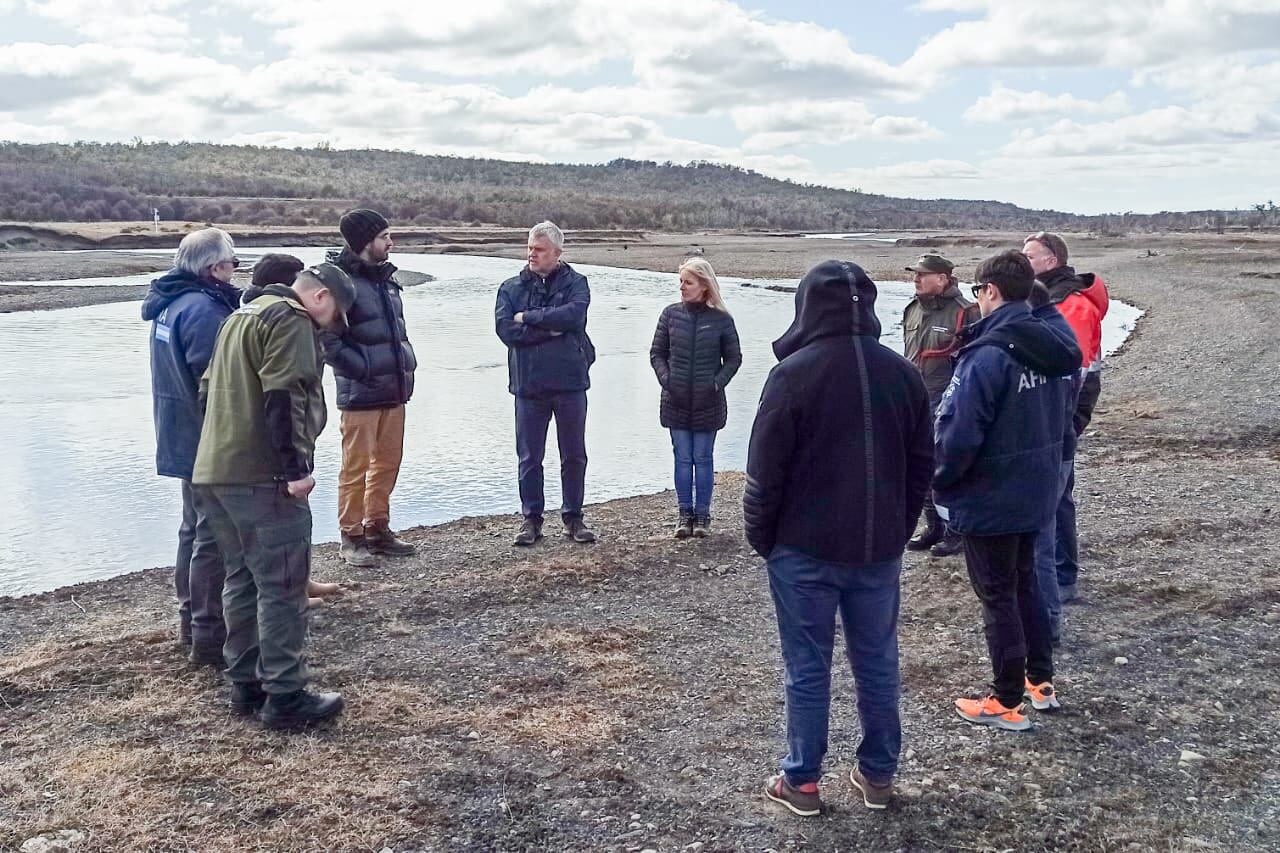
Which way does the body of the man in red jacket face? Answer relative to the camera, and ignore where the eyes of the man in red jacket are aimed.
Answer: to the viewer's left

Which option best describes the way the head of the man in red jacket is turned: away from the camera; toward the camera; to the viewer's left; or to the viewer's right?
to the viewer's left

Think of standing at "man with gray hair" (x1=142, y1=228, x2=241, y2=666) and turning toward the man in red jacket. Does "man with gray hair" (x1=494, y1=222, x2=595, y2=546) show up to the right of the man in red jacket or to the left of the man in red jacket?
left

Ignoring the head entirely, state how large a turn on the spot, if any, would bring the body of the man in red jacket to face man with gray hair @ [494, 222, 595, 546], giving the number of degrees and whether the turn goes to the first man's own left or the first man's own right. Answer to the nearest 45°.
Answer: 0° — they already face them

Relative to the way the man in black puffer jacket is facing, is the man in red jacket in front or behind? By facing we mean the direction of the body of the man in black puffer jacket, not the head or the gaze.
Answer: in front

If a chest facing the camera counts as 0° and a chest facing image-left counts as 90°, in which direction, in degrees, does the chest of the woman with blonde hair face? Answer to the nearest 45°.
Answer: approximately 0°

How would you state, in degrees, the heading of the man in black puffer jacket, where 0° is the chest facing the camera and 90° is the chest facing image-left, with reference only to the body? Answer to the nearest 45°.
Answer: approximately 315°

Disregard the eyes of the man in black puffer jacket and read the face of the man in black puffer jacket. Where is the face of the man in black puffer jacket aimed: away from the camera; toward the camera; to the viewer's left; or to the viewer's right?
to the viewer's right

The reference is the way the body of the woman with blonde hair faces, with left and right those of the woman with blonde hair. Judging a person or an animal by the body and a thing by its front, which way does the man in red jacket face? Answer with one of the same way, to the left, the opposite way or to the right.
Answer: to the right

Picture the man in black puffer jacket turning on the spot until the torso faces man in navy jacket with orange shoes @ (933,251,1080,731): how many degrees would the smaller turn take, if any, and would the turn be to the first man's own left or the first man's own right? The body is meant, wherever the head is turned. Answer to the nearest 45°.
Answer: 0° — they already face them

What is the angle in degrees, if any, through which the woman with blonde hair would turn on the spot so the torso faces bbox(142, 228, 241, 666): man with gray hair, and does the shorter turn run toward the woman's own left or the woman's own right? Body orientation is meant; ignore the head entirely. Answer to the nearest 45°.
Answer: approximately 45° to the woman's own right

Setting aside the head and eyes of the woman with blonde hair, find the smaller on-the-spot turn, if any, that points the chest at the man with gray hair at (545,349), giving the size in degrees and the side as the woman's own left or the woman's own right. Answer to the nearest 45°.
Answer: approximately 90° to the woman's own right

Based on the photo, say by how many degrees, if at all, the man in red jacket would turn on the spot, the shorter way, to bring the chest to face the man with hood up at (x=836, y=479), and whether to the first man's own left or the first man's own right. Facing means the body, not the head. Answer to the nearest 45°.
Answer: approximately 90° to the first man's own left

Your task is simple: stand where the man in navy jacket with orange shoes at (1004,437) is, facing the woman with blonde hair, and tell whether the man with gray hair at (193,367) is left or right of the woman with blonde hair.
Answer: left
